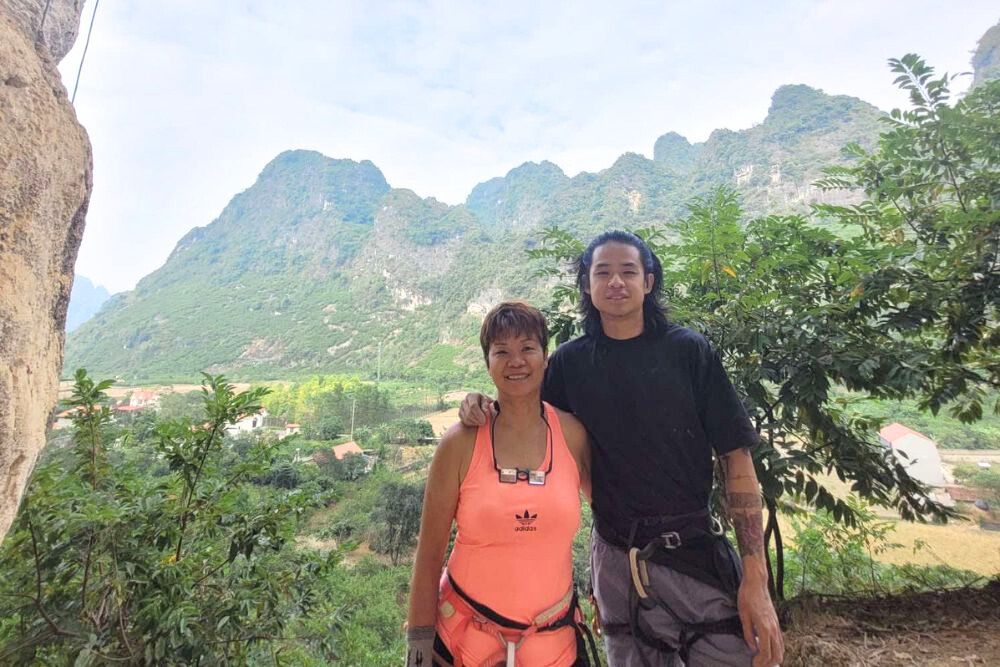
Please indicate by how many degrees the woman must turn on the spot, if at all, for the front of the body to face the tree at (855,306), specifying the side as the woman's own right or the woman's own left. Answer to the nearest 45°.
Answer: approximately 135° to the woman's own left

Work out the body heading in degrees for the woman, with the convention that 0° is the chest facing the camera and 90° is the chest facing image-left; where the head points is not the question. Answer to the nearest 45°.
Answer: approximately 0°

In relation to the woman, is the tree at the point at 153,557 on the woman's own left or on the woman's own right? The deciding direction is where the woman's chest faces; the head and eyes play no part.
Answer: on the woman's own right

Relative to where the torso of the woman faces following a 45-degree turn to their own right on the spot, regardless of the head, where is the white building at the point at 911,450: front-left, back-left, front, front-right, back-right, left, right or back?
back

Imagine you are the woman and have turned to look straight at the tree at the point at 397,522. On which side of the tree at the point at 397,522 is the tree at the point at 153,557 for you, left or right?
left

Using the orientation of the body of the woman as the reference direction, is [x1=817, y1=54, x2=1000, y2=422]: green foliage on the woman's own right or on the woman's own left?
on the woman's own left
